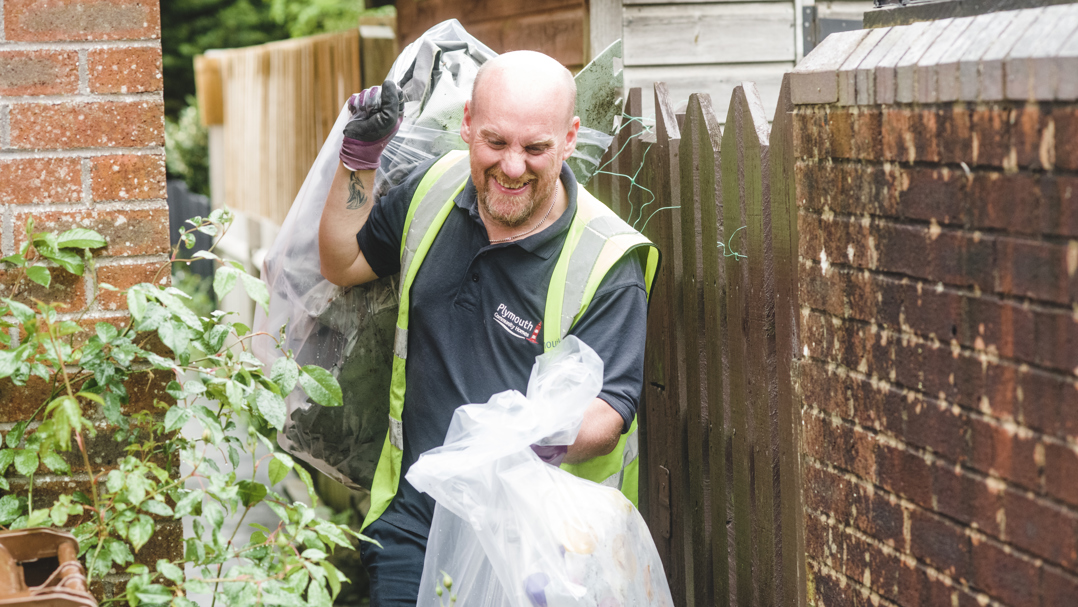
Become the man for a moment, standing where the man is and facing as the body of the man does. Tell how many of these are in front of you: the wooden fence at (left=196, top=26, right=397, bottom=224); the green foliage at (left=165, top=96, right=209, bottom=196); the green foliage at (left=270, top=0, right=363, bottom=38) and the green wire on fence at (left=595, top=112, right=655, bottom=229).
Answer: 0

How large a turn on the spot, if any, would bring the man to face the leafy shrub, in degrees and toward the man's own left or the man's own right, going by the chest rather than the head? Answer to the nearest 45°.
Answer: approximately 45° to the man's own right

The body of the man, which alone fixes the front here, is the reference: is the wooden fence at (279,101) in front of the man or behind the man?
behind

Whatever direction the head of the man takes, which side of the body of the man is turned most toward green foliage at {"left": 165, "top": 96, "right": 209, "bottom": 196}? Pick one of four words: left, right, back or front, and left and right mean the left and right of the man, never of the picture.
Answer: back

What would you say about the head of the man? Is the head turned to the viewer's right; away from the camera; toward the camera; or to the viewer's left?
toward the camera

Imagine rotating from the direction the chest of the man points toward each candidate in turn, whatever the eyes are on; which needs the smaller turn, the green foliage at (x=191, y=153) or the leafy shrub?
the leafy shrub

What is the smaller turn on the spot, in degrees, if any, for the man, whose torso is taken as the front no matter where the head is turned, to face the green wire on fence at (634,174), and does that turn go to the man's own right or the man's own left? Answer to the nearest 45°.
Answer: approximately 135° to the man's own left

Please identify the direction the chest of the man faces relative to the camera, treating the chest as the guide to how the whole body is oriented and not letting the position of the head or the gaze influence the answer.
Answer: toward the camera
